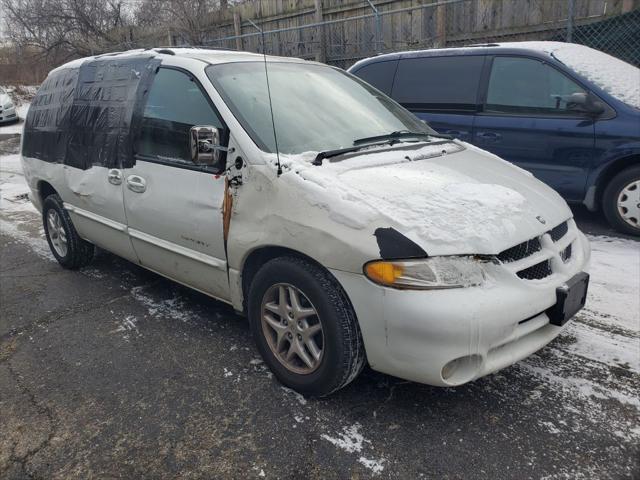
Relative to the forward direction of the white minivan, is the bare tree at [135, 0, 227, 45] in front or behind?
behind

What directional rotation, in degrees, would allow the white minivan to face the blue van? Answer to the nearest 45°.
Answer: approximately 90° to its left

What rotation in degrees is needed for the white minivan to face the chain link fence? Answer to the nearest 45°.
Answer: approximately 135° to its left

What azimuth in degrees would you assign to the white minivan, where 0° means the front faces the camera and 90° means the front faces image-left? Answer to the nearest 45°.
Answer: approximately 315°
